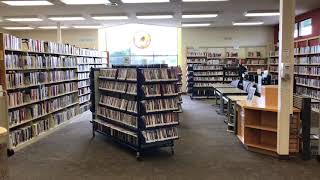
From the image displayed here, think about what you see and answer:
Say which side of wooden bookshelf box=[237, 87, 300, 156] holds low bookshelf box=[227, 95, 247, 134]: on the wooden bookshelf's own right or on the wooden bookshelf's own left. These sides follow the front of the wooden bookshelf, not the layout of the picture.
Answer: on the wooden bookshelf's own right

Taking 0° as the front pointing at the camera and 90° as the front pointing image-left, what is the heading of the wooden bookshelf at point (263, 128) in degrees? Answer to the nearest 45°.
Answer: approximately 45°

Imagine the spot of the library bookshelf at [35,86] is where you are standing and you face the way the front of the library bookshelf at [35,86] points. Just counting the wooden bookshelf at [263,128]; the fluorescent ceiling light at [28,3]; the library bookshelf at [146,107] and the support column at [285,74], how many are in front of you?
3

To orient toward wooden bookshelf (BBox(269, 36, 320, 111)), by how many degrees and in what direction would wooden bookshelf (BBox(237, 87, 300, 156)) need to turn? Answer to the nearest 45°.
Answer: approximately 135° to its right

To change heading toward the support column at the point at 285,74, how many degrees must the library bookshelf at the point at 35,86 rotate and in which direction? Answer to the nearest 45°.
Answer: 0° — it already faces it

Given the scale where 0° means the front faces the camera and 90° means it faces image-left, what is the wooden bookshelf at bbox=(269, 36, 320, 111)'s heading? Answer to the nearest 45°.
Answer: approximately 45°

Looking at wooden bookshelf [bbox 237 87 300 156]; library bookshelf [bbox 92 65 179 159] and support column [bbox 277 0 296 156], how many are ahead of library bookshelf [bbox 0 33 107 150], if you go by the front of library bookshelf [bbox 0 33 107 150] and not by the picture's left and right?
3

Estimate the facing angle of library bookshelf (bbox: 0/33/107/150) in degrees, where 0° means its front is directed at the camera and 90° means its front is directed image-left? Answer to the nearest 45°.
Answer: approximately 315°
